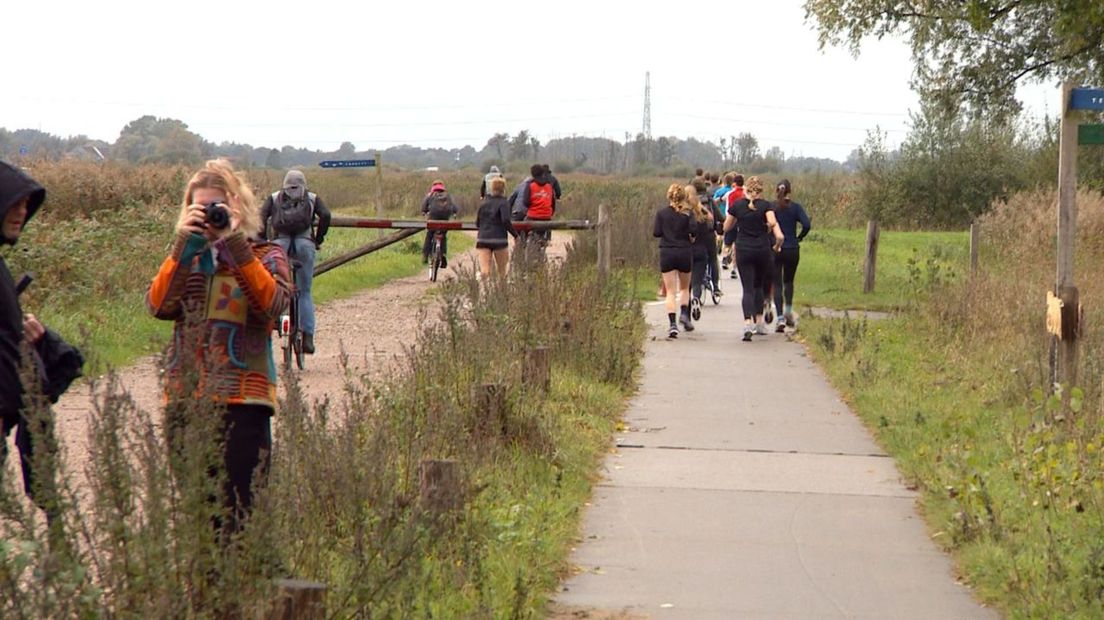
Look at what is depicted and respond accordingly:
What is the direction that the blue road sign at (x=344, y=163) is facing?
toward the camera

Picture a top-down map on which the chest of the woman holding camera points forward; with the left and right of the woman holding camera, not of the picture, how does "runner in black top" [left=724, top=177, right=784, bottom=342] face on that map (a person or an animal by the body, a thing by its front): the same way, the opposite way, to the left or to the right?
the opposite way

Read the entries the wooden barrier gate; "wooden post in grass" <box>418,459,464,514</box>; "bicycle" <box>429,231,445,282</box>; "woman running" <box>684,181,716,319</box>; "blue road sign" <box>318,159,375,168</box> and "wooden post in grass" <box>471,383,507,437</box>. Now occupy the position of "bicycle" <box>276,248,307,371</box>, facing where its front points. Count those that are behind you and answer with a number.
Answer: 2

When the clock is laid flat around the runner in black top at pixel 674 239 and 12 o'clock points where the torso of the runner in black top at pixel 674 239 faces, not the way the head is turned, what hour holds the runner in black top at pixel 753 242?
the runner in black top at pixel 753 242 is roughly at 3 o'clock from the runner in black top at pixel 674 239.

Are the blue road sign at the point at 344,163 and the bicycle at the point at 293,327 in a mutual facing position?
yes

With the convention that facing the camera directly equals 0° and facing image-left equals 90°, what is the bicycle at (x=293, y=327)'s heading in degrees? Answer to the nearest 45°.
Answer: approximately 180°

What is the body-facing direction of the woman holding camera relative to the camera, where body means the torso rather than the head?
toward the camera

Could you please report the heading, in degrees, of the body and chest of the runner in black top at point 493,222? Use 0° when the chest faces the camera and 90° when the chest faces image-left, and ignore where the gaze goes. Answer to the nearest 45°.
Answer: approximately 180°

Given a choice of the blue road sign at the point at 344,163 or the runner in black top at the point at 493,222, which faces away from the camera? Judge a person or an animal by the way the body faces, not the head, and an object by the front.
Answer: the runner in black top

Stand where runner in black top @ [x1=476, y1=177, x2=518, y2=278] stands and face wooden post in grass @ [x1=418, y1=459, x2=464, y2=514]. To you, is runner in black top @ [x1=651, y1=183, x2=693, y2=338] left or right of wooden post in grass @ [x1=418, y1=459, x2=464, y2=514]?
left

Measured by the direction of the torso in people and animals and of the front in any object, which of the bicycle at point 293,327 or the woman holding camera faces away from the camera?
the bicycle

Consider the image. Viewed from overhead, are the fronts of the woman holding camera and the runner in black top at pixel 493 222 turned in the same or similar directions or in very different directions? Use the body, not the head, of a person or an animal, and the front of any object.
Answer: very different directions

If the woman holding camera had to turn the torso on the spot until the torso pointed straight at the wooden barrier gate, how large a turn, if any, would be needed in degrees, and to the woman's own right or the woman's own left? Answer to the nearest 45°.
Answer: approximately 180°

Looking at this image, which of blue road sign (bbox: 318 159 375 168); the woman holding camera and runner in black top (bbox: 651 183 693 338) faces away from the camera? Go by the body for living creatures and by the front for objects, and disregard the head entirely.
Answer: the runner in black top

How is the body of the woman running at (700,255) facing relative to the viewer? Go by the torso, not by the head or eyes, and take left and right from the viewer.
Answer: facing away from the viewer

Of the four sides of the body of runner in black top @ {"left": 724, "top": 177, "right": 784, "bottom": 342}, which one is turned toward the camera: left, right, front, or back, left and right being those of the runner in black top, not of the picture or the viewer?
back

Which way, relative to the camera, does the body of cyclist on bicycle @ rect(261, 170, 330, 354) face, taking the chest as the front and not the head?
away from the camera

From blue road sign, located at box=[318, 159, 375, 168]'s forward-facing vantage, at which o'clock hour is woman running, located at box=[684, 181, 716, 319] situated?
The woman running is roughly at 11 o'clock from the blue road sign.
